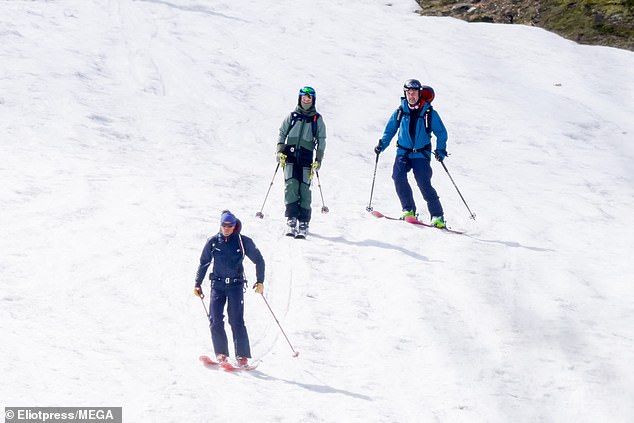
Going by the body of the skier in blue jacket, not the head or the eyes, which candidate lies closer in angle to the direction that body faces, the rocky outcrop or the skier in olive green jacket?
the skier in olive green jacket

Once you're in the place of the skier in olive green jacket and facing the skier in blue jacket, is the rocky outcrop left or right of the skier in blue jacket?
left

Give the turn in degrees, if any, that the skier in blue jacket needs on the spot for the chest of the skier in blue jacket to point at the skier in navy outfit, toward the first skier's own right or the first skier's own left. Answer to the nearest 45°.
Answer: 0° — they already face them

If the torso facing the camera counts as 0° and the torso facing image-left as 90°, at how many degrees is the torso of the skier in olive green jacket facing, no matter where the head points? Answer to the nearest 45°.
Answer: approximately 0°

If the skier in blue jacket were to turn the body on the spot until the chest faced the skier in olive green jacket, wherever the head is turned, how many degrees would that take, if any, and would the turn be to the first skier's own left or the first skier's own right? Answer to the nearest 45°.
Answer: approximately 45° to the first skier's own right

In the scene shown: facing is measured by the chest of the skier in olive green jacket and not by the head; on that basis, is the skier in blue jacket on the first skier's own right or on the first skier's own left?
on the first skier's own left

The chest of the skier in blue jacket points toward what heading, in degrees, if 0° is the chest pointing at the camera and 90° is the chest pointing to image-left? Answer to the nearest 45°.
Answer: approximately 0°

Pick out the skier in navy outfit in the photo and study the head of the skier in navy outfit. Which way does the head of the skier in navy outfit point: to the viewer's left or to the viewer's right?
to the viewer's left
